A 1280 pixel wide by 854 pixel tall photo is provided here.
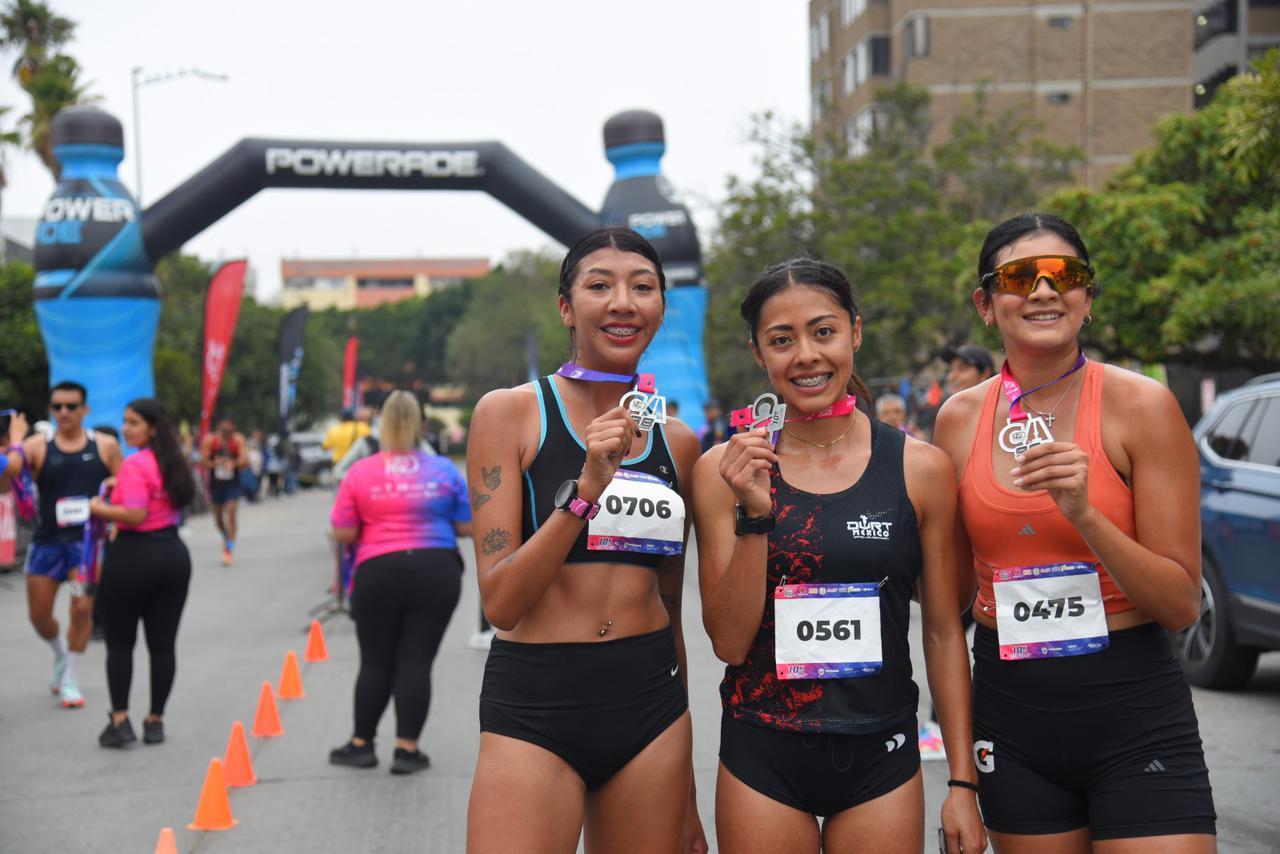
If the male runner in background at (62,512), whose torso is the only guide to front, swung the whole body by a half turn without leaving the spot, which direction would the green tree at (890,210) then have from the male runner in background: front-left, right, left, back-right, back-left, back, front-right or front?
front-right

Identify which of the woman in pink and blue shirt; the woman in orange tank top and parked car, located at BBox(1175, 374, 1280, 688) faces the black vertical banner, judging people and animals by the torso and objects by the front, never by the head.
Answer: the woman in pink and blue shirt

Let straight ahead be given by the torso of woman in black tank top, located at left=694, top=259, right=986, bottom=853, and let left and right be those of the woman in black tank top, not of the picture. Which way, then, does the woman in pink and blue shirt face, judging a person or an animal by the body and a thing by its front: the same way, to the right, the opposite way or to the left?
the opposite way

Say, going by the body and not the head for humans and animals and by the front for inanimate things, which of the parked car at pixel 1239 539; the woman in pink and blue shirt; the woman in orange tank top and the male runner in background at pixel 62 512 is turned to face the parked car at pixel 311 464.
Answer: the woman in pink and blue shirt

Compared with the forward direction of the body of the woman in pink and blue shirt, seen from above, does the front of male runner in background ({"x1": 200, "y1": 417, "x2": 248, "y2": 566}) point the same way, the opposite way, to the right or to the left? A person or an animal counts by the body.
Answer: the opposite way

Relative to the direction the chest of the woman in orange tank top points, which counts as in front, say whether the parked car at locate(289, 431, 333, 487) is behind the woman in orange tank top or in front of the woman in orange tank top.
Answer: behind

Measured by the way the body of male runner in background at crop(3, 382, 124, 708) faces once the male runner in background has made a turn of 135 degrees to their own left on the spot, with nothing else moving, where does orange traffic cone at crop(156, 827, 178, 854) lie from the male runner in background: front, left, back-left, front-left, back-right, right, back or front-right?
back-right

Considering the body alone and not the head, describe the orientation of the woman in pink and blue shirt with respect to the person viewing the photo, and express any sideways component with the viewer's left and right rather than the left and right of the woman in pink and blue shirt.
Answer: facing away from the viewer

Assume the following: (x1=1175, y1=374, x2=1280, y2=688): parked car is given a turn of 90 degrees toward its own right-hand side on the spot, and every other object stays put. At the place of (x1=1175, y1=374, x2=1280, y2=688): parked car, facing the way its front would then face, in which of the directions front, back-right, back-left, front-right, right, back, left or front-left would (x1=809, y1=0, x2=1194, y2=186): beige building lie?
back-right

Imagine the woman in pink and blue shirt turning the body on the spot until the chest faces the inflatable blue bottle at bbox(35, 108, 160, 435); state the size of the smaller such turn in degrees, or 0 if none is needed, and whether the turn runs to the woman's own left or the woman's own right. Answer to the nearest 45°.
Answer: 0° — they already face it

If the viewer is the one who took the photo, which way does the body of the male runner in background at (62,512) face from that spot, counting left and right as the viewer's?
facing the viewer

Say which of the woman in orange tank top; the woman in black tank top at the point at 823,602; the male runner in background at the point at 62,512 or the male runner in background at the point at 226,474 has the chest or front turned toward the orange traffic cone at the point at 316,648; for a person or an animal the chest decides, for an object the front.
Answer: the male runner in background at the point at 226,474
